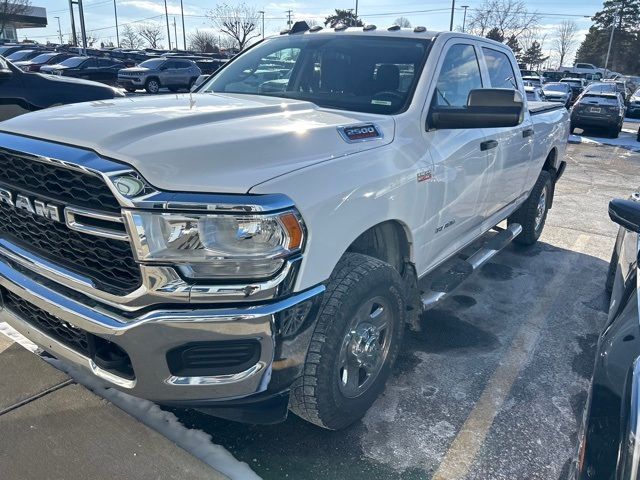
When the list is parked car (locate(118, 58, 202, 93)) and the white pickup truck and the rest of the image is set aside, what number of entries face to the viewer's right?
0

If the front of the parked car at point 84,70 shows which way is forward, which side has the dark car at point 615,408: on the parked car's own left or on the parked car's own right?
on the parked car's own left

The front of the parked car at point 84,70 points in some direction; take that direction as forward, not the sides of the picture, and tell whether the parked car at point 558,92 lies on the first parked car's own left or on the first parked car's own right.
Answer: on the first parked car's own left

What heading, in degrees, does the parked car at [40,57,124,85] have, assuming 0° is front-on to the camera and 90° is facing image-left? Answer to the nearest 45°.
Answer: approximately 45°

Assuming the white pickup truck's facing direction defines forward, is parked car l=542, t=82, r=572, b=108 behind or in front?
behind

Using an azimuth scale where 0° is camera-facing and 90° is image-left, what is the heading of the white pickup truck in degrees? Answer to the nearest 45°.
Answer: approximately 45°

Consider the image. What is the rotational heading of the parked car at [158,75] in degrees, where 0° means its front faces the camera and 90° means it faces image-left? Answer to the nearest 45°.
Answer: approximately 45°

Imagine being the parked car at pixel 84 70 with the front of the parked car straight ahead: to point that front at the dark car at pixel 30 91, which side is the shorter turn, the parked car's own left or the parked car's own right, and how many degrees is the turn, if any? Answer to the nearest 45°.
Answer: approximately 45° to the parked car's own left

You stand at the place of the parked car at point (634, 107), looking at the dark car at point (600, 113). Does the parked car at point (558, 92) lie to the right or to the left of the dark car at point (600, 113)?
right

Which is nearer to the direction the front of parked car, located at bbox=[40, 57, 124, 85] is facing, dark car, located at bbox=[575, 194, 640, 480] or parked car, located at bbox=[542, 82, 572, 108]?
the dark car

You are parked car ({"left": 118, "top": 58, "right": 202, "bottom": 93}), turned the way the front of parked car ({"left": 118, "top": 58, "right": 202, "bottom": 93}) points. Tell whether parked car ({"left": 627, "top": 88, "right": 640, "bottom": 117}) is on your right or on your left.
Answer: on your left
